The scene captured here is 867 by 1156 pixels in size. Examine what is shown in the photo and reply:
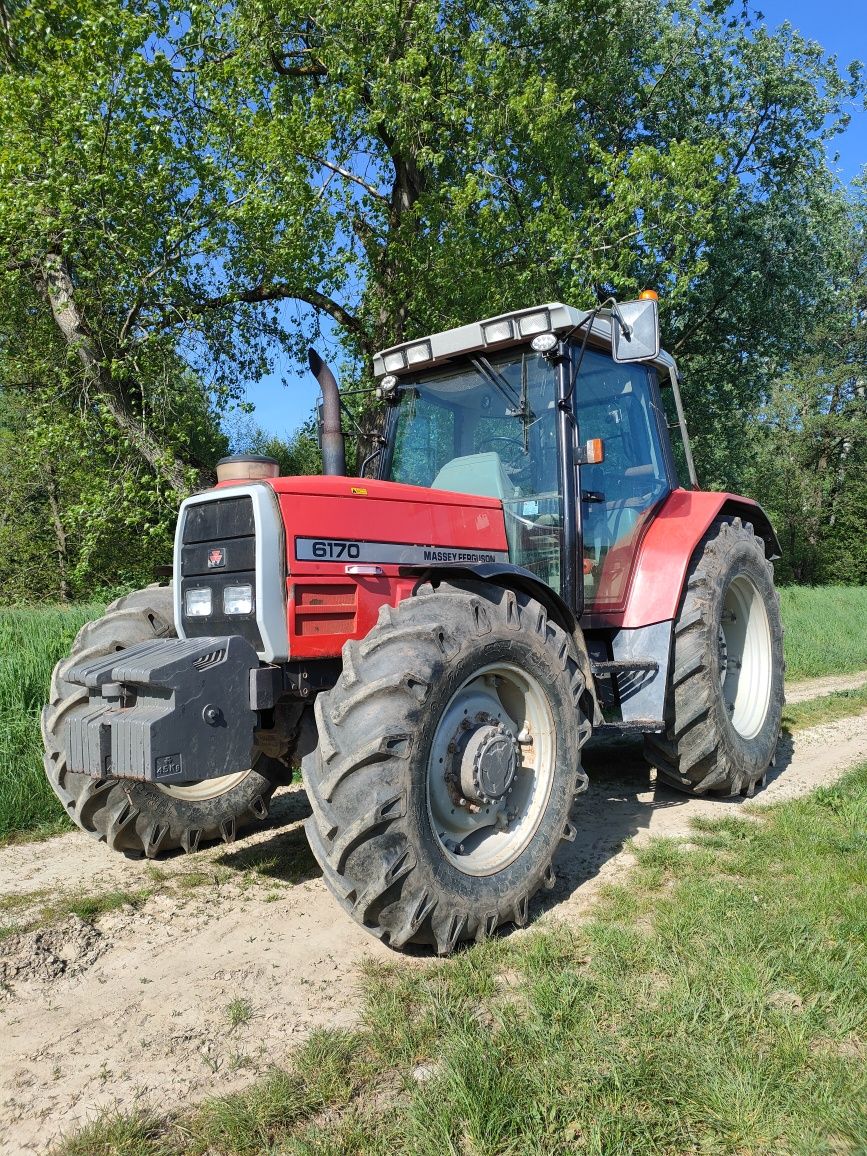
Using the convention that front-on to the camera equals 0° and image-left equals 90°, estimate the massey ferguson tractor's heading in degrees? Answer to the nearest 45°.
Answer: approximately 45°
